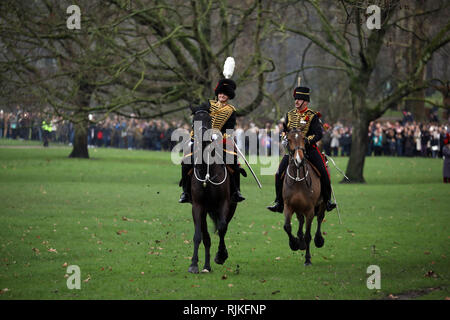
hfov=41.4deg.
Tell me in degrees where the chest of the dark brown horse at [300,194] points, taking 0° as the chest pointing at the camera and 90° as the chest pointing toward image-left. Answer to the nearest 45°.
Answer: approximately 0°

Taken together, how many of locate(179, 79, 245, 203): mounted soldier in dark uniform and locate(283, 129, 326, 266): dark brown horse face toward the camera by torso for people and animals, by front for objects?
2

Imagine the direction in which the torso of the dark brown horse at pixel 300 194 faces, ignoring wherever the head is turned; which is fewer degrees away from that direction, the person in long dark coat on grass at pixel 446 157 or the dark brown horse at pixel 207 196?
the dark brown horse

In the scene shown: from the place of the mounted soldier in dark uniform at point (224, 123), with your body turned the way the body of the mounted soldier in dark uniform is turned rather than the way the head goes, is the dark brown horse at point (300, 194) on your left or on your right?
on your left

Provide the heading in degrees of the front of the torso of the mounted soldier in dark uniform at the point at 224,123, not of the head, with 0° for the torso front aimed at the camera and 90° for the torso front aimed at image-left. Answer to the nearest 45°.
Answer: approximately 0°

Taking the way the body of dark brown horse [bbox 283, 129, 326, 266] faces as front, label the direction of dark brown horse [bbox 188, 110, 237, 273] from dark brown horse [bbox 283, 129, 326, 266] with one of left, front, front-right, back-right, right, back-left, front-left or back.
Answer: front-right

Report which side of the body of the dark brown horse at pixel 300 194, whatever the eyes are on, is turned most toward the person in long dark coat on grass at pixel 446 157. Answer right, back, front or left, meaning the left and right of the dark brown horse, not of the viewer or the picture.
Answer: back

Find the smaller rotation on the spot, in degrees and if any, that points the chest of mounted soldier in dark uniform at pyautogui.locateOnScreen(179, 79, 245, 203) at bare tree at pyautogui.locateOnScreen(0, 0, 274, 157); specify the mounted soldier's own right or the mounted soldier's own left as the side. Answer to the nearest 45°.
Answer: approximately 180°

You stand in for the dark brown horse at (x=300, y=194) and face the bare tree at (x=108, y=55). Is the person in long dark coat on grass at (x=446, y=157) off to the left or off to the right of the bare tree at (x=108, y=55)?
right
